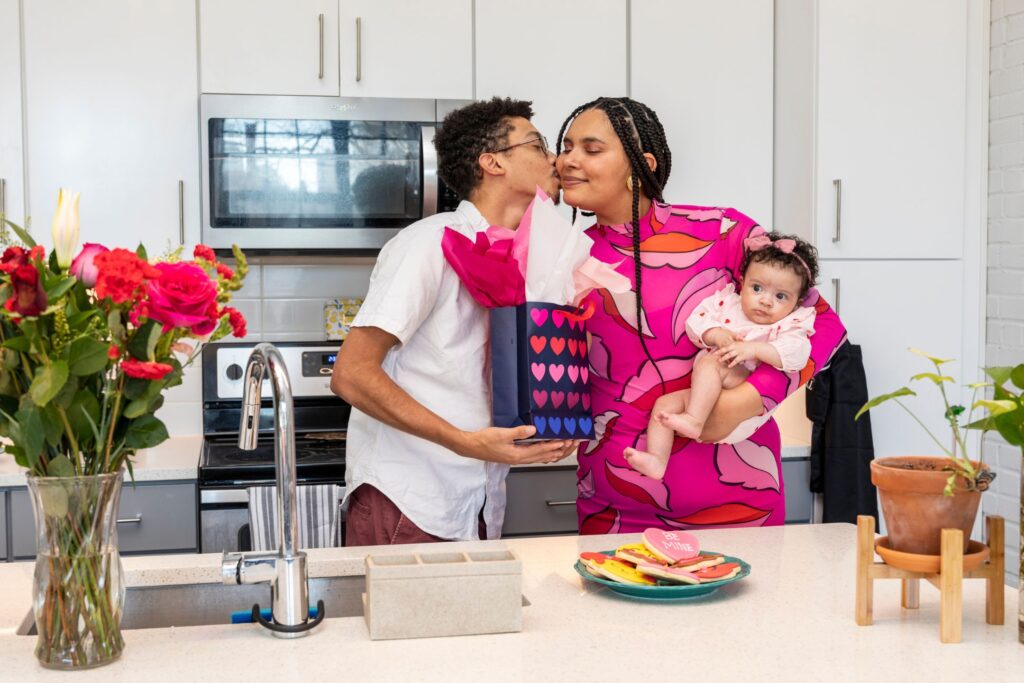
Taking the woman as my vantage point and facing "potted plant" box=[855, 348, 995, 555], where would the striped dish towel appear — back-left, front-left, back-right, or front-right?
back-right

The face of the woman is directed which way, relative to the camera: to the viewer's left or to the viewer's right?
to the viewer's left

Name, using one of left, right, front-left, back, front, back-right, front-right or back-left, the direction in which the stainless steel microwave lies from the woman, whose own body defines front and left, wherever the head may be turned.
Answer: right

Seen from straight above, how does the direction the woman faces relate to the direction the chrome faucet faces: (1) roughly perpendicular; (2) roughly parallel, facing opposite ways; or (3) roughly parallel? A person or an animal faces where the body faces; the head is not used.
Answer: roughly perpendicular

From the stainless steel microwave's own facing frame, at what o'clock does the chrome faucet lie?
The chrome faucet is roughly at 12 o'clock from the stainless steel microwave.

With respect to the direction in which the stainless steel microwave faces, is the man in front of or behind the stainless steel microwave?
in front

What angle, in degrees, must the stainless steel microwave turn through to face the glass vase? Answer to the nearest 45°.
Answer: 0° — it already faces it

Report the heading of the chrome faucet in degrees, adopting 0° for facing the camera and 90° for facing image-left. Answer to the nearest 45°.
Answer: approximately 135°

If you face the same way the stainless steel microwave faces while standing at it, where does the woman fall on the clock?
The woman is roughly at 11 o'clock from the stainless steel microwave.

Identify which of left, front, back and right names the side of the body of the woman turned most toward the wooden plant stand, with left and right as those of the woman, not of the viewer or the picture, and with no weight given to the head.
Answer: left

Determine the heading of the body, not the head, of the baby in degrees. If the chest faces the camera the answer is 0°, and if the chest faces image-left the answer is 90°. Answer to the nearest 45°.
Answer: approximately 45°

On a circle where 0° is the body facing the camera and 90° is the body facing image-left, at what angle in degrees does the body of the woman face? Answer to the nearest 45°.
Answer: approximately 45°

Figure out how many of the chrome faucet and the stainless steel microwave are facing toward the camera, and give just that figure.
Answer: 1

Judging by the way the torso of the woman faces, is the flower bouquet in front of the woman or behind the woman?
in front

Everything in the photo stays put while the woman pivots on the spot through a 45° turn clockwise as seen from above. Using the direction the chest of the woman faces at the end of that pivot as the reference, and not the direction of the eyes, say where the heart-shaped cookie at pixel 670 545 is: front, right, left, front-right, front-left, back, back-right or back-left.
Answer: left
